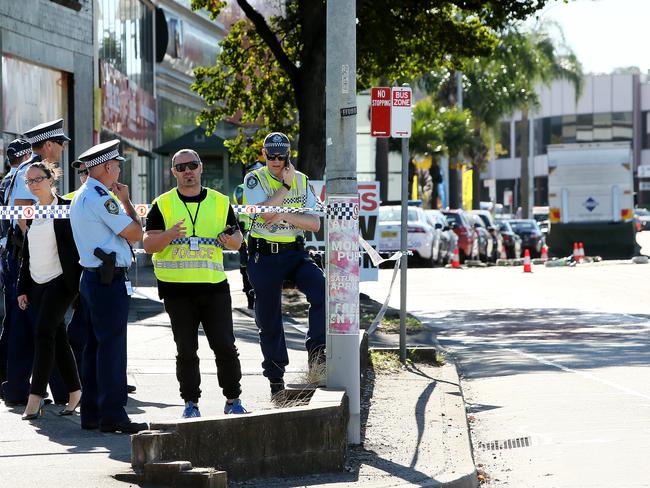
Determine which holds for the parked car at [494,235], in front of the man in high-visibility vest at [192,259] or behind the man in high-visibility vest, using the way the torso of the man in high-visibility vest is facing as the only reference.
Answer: behind

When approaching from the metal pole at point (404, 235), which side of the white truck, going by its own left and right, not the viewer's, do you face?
back

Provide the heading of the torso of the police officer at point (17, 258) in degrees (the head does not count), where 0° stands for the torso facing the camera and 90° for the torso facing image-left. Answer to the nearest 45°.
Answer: approximately 270°

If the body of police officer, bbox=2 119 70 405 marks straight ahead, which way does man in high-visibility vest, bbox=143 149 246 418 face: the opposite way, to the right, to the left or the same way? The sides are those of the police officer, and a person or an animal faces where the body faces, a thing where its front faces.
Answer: to the right

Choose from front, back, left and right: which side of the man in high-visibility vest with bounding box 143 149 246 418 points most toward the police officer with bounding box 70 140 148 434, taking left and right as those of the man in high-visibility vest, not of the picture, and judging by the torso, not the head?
right

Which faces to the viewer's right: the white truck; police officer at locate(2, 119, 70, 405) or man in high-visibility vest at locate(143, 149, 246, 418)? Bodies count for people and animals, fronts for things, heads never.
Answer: the police officer

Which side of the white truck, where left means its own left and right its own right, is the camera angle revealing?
back

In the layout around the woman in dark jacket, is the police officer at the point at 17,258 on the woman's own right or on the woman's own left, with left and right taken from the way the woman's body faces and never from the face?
on the woman's own right

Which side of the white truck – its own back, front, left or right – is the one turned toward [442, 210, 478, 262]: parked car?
left
